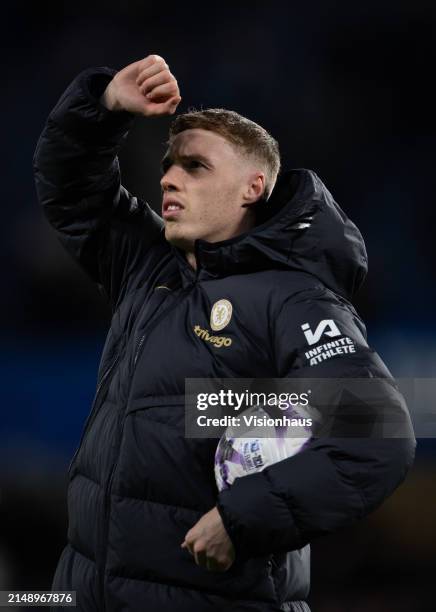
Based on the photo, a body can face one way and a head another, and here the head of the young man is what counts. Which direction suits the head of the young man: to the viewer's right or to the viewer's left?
to the viewer's left

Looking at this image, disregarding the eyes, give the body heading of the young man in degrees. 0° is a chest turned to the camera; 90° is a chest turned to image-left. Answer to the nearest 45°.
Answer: approximately 45°
